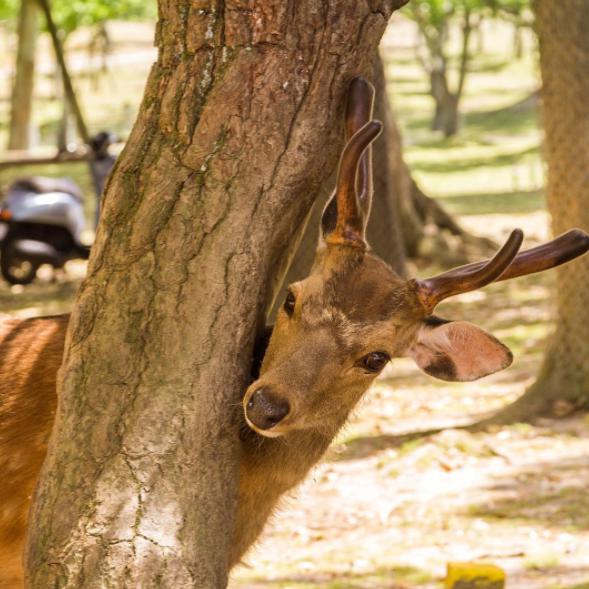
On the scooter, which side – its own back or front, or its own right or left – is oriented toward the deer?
right

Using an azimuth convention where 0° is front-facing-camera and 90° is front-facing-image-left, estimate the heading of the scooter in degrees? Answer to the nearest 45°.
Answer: approximately 270°

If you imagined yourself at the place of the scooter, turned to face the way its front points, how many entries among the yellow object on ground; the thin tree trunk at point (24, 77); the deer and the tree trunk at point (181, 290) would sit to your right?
3

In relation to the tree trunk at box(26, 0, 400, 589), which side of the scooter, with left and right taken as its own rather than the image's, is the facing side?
right

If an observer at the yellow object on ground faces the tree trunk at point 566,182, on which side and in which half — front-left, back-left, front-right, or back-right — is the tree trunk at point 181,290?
back-left

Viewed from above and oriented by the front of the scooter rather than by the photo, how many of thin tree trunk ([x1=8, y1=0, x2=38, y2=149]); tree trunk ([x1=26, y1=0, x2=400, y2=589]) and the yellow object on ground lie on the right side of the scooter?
2

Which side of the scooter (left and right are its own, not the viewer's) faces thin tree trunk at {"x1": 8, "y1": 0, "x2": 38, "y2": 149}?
left

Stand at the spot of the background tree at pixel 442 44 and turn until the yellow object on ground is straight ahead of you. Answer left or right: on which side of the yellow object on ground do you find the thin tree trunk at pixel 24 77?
right
